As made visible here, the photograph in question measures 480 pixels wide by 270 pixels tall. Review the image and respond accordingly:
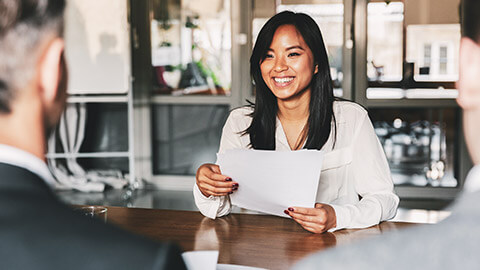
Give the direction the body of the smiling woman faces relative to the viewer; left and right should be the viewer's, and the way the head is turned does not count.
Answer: facing the viewer and to the left of the viewer

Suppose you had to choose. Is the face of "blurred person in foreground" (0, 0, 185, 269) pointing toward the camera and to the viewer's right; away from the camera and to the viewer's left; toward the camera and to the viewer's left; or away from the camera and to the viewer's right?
away from the camera and to the viewer's right

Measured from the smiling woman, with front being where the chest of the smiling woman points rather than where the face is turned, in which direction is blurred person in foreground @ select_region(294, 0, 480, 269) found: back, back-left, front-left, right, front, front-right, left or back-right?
front-left

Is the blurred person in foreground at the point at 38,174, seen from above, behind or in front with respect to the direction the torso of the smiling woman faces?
in front
